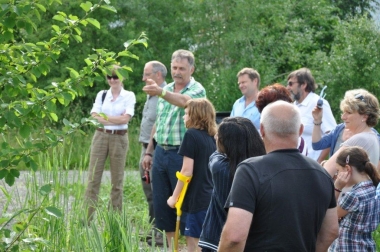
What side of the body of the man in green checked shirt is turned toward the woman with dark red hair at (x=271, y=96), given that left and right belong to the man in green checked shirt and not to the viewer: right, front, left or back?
left

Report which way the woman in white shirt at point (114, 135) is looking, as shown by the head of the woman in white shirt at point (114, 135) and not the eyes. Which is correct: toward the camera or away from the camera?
toward the camera

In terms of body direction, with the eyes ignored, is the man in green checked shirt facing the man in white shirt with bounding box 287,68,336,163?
no

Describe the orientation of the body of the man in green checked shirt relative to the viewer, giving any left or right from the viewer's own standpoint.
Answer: facing the viewer and to the left of the viewer

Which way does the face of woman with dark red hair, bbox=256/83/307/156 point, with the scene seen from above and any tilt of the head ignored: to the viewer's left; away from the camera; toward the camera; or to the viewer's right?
away from the camera

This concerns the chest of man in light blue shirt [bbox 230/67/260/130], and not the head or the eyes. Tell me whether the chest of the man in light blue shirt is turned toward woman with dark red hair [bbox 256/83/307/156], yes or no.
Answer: no

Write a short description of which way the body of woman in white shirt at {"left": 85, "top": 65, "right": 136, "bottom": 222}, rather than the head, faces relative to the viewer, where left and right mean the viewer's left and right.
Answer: facing the viewer

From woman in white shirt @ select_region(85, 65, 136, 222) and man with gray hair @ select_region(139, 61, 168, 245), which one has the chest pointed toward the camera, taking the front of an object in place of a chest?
the woman in white shirt

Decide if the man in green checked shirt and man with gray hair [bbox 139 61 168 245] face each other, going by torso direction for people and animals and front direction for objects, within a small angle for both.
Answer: no

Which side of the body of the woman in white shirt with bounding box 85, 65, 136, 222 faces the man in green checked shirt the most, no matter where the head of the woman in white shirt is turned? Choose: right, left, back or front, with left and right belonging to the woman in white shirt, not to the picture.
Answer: front

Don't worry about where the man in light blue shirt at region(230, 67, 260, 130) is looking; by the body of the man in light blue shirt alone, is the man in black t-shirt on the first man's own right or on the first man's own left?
on the first man's own left

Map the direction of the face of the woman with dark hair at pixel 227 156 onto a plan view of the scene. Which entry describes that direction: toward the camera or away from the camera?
away from the camera

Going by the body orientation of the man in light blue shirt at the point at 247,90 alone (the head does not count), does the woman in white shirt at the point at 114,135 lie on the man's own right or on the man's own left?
on the man's own right

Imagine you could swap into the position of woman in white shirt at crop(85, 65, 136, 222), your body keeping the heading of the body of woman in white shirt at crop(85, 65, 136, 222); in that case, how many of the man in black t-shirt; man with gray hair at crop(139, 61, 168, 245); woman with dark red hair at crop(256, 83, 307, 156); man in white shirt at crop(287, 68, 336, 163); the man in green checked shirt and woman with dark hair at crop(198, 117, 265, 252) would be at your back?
0
